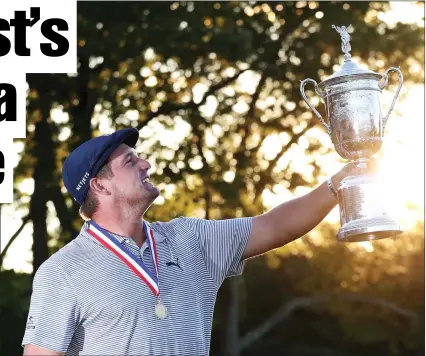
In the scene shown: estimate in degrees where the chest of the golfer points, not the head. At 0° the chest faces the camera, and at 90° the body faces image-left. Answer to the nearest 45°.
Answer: approximately 315°
